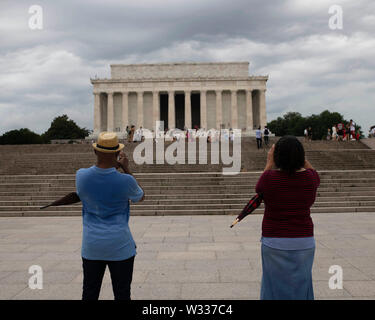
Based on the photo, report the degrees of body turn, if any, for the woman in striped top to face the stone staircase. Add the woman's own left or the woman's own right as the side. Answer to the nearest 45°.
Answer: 0° — they already face it

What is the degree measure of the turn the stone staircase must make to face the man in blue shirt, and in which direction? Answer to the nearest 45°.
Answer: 0° — it already faces them

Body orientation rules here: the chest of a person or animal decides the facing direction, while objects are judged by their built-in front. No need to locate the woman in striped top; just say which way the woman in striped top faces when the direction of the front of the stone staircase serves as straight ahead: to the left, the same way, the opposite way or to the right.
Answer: the opposite way

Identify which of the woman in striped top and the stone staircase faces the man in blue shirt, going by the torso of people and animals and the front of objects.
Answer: the stone staircase

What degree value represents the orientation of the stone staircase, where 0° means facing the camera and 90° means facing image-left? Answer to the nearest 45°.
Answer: approximately 0°

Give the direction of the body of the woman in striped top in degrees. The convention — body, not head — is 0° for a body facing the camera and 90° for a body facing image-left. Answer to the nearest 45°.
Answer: approximately 180°

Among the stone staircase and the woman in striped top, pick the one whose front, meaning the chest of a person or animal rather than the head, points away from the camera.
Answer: the woman in striped top

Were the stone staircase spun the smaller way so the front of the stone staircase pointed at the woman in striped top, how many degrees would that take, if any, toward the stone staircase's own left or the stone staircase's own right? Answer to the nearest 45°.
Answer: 0° — it already faces them

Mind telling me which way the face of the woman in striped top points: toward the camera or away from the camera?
away from the camera

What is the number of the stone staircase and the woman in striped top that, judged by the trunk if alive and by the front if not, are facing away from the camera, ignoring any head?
1

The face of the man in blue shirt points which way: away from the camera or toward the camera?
away from the camera
